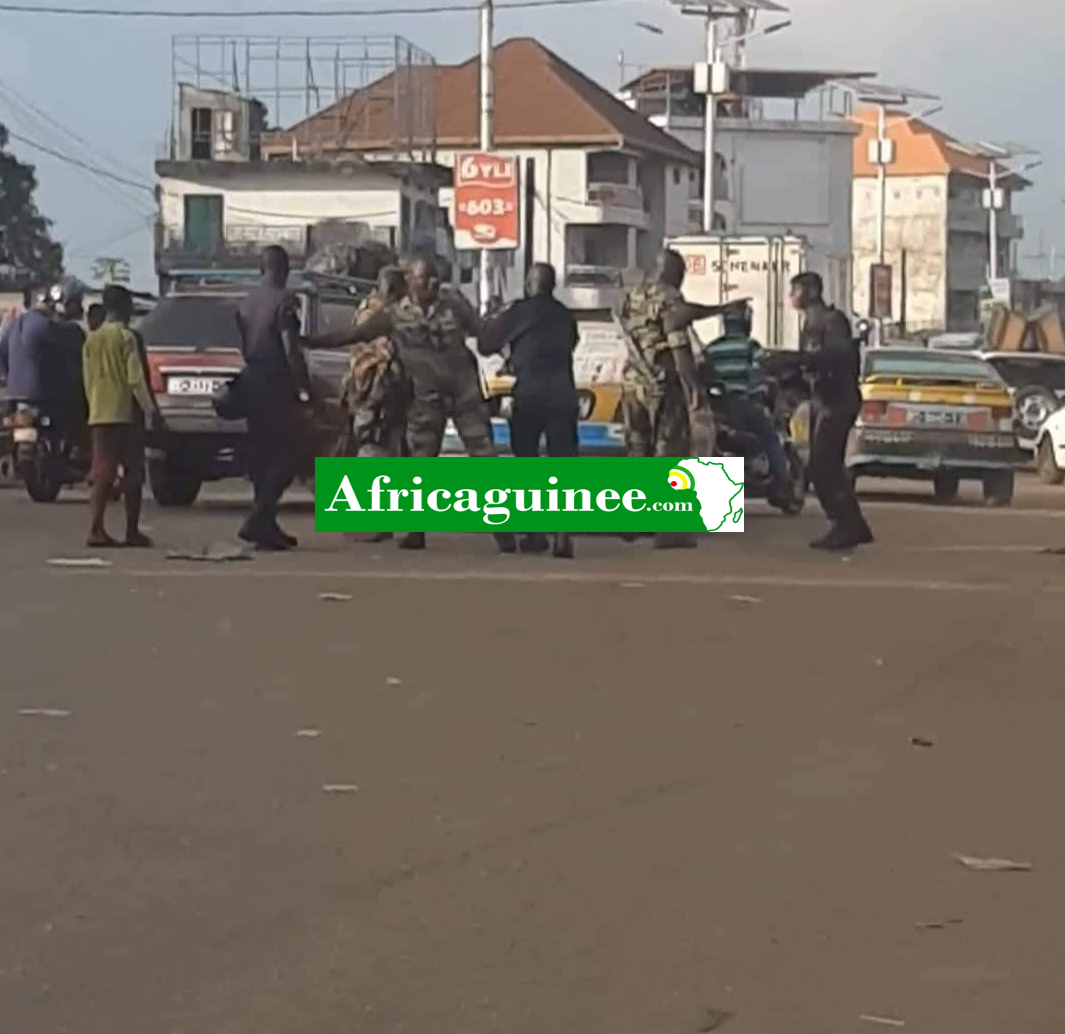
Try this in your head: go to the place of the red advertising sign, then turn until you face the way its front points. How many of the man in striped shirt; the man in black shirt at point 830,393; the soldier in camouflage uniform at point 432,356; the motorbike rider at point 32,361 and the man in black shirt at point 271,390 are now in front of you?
5

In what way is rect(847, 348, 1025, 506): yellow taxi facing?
away from the camera

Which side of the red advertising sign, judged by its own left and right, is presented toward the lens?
front

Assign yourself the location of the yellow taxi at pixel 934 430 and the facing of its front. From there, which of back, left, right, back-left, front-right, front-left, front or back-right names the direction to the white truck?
front

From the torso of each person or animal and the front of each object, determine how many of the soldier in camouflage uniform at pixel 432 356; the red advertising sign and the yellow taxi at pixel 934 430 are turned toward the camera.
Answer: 2

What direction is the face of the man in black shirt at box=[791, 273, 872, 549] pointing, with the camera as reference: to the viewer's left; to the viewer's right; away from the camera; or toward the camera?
to the viewer's left

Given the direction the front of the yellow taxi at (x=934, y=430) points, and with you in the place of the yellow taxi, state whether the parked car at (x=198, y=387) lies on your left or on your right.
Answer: on your left

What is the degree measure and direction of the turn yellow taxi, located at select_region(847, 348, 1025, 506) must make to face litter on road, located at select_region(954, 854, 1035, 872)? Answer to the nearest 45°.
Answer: approximately 180°

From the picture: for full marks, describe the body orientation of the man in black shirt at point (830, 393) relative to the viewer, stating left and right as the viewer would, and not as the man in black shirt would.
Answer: facing to the left of the viewer

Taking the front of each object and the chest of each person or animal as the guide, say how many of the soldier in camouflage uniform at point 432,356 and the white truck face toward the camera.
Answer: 1
